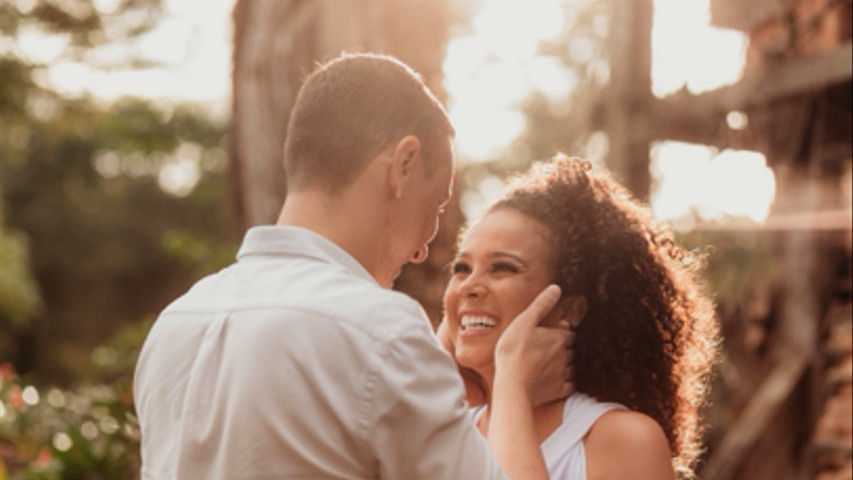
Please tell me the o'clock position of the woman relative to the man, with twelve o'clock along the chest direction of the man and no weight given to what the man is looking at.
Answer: The woman is roughly at 12 o'clock from the man.

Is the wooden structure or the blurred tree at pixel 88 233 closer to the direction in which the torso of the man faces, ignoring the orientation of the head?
the wooden structure

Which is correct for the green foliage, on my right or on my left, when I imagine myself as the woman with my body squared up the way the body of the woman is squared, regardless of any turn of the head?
on my right

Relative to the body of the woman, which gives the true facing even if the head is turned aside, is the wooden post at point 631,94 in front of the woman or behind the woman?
behind

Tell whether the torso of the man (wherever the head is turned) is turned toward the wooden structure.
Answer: yes

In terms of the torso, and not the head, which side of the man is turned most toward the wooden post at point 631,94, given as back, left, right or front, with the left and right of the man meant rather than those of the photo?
front

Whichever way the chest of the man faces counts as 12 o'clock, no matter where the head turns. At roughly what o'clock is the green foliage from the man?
The green foliage is roughly at 10 o'clock from the man.

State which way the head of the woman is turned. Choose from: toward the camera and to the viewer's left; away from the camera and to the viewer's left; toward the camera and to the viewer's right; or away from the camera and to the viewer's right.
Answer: toward the camera and to the viewer's left

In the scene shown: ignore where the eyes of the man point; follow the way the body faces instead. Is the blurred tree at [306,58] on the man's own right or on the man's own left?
on the man's own left

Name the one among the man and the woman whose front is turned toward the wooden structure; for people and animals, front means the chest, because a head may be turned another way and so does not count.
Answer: the man

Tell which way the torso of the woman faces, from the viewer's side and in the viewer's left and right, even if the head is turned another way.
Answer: facing the viewer and to the left of the viewer

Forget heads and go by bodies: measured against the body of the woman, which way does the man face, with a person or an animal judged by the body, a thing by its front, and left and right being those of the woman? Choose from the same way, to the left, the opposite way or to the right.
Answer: the opposite way

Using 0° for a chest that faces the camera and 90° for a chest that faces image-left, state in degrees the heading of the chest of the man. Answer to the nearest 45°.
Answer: approximately 225°

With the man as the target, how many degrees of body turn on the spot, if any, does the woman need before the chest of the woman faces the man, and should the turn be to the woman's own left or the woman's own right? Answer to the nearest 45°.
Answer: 0° — they already face them

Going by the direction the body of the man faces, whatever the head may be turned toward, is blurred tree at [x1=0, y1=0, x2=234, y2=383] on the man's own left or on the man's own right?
on the man's own left

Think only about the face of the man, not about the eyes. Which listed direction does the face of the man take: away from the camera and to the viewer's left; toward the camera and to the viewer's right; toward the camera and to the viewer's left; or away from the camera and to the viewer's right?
away from the camera and to the viewer's right
